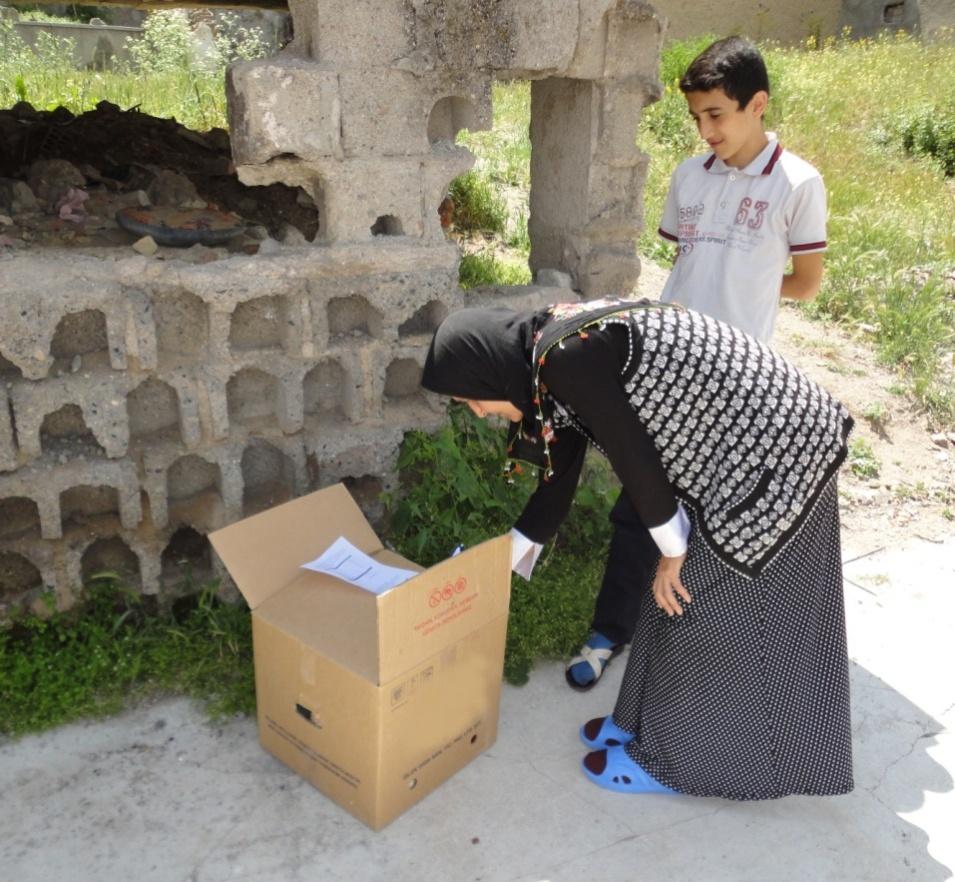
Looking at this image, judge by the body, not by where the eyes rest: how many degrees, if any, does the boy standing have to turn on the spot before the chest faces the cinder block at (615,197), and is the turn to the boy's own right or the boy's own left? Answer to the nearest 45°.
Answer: approximately 90° to the boy's own right

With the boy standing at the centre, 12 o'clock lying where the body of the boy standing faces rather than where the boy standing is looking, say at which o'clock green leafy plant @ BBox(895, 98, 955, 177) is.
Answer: The green leafy plant is roughly at 5 o'clock from the boy standing.

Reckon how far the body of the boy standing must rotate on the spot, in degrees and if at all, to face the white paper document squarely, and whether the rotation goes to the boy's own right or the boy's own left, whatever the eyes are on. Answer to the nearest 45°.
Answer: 0° — they already face it

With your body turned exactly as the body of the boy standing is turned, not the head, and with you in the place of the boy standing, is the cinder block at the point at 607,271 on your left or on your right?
on your right

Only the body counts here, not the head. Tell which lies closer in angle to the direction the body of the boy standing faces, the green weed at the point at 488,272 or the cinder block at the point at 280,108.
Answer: the cinder block

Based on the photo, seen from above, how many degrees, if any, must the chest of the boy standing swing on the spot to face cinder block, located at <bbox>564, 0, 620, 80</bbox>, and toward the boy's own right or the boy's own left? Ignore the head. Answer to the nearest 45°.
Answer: approximately 90° to the boy's own right

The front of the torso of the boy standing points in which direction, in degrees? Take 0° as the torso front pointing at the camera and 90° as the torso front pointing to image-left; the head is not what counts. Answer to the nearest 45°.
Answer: approximately 45°

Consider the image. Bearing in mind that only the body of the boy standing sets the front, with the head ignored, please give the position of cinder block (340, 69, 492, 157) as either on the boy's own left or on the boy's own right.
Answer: on the boy's own right
